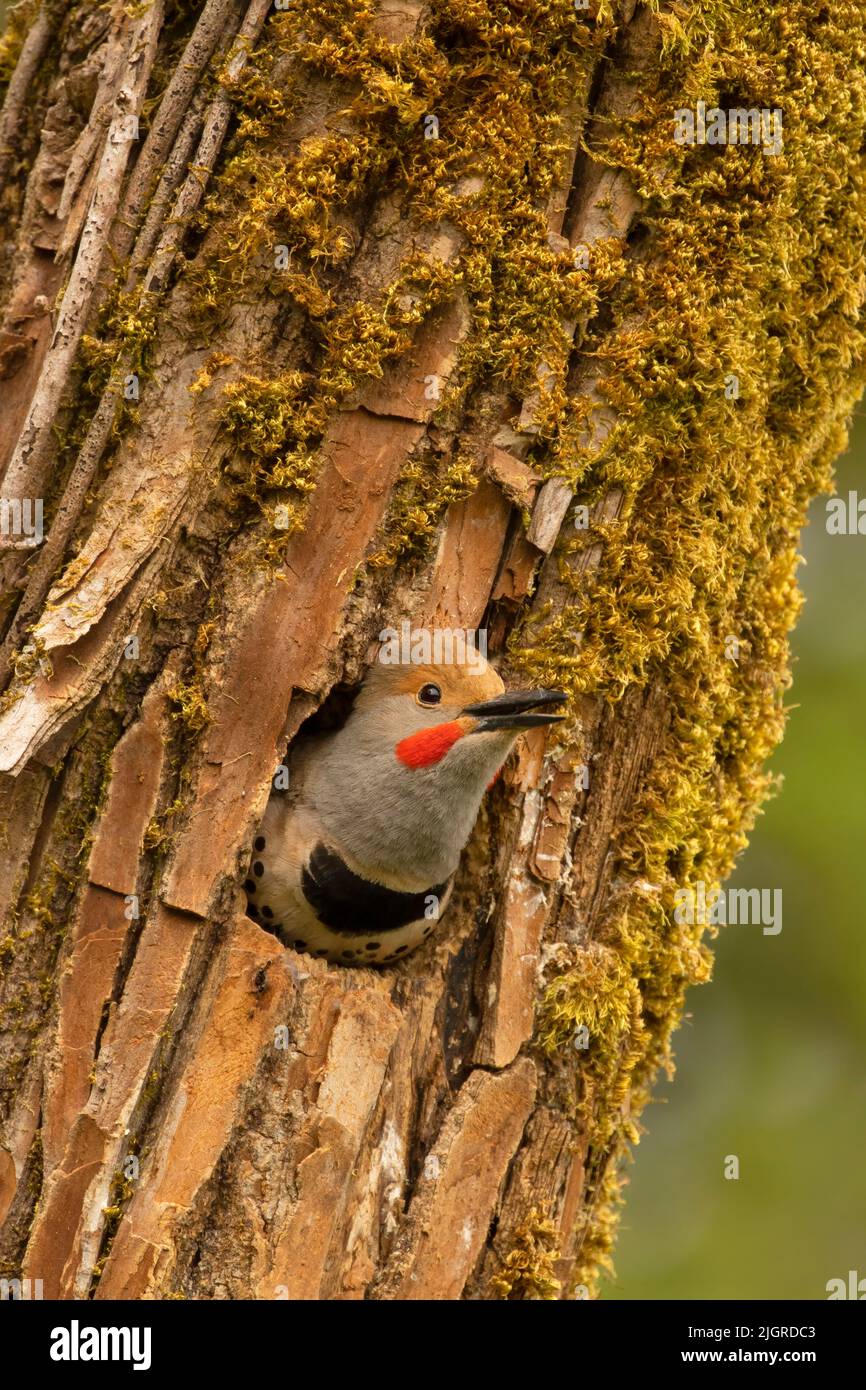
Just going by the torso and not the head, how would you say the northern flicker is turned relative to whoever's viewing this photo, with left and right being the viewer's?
facing the viewer and to the right of the viewer
